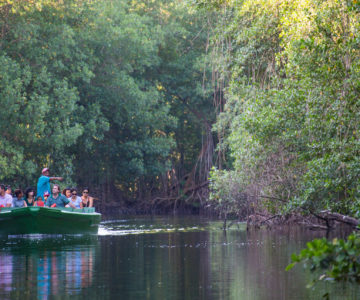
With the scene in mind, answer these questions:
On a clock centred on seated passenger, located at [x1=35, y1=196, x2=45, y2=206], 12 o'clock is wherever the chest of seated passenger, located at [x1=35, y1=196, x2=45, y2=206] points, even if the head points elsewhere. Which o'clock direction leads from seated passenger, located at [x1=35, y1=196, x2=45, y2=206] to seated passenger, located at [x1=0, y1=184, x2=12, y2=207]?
seated passenger, located at [x1=0, y1=184, x2=12, y2=207] is roughly at 3 o'clock from seated passenger, located at [x1=35, y1=196, x2=45, y2=206].

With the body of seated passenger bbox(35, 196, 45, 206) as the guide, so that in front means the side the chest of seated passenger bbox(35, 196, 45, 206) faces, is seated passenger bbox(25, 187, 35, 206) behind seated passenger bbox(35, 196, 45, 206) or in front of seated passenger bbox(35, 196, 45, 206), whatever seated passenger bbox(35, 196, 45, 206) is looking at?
behind

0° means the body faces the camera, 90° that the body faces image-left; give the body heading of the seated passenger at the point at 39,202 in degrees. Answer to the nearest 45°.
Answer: approximately 0°

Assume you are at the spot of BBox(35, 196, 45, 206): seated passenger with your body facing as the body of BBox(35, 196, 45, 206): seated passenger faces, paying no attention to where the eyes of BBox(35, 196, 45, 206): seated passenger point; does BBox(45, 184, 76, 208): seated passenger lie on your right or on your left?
on your left

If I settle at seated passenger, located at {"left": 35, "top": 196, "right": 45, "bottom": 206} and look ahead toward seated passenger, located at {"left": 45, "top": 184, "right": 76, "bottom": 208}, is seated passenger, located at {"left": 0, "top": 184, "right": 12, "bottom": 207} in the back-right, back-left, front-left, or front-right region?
back-left
